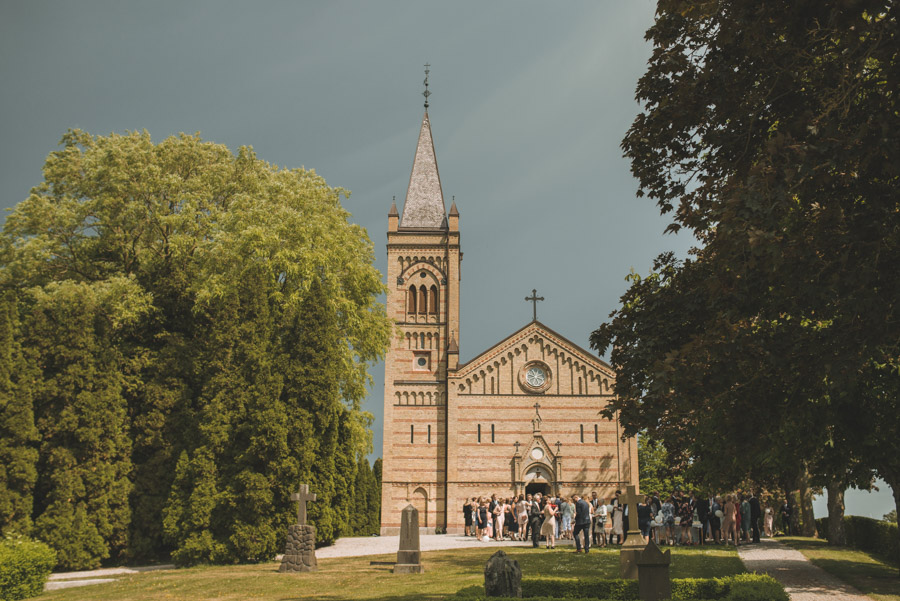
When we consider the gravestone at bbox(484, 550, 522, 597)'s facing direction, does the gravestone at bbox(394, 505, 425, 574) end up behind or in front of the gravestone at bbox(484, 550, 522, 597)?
behind

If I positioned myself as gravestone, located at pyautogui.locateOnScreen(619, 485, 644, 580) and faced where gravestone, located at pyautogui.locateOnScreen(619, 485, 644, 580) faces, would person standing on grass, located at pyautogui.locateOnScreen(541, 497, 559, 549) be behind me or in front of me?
behind

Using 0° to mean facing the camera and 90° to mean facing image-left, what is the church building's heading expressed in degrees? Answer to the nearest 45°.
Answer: approximately 0°

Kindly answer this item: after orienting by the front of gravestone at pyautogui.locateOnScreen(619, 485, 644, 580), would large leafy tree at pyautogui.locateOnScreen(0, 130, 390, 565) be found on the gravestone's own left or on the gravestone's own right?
on the gravestone's own right

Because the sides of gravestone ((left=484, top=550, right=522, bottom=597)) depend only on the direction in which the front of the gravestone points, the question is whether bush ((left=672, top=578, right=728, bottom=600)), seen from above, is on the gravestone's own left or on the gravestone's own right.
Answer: on the gravestone's own left

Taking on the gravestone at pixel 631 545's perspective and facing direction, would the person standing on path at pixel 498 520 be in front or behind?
behind

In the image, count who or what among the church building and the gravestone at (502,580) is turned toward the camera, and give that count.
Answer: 2

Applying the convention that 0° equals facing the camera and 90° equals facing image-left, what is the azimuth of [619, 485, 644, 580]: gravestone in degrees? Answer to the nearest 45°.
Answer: approximately 0°

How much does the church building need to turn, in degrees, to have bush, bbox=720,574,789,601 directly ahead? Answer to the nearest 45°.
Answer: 0° — it already faces it

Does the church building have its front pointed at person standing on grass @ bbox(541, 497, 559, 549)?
yes
